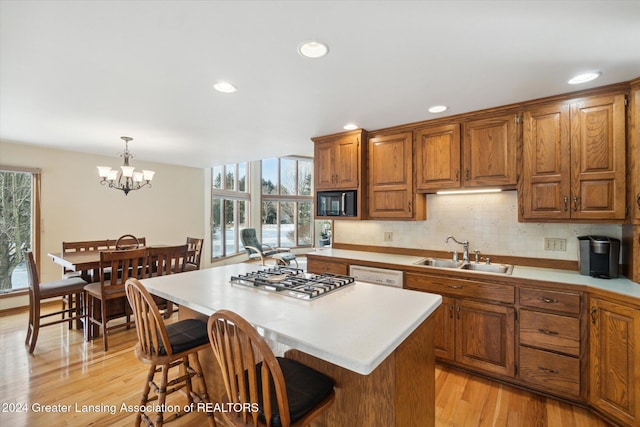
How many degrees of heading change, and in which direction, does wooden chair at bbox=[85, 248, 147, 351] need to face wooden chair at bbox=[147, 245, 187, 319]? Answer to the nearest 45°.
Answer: approximately 135° to its right

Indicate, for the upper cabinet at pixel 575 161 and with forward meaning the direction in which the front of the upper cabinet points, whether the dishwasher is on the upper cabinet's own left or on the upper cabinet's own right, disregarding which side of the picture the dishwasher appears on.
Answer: on the upper cabinet's own right

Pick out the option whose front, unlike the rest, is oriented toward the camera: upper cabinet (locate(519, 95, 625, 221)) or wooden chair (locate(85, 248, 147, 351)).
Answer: the upper cabinet

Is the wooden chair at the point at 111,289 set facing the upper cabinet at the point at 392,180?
no

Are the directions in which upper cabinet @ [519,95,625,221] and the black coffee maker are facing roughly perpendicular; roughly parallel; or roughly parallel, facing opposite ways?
roughly parallel

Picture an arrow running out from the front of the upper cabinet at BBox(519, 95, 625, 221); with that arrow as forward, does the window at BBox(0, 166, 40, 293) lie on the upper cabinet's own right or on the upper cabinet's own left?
on the upper cabinet's own right

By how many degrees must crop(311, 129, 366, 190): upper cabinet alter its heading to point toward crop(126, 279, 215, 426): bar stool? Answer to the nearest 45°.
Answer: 0° — it already faces it

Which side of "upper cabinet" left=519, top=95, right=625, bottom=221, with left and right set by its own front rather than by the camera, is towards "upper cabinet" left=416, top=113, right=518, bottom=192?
right

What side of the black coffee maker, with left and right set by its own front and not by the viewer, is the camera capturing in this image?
front

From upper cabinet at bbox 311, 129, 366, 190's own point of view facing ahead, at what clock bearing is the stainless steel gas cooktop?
The stainless steel gas cooktop is roughly at 11 o'clock from the upper cabinet.

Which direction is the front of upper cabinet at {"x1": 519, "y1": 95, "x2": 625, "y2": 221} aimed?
toward the camera

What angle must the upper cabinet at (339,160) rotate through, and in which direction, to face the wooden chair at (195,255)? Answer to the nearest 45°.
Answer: approximately 45° to its right

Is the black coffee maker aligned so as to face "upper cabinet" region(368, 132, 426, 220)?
no

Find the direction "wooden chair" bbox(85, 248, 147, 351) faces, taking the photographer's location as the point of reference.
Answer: facing away from the viewer and to the left of the viewer

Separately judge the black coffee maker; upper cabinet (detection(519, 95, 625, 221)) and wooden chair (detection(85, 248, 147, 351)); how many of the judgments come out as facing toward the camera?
2

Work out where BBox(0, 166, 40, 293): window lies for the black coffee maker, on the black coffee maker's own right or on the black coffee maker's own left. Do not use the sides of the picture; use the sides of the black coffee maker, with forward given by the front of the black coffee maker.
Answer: on the black coffee maker's own right

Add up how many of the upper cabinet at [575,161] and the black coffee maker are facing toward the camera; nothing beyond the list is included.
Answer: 2
